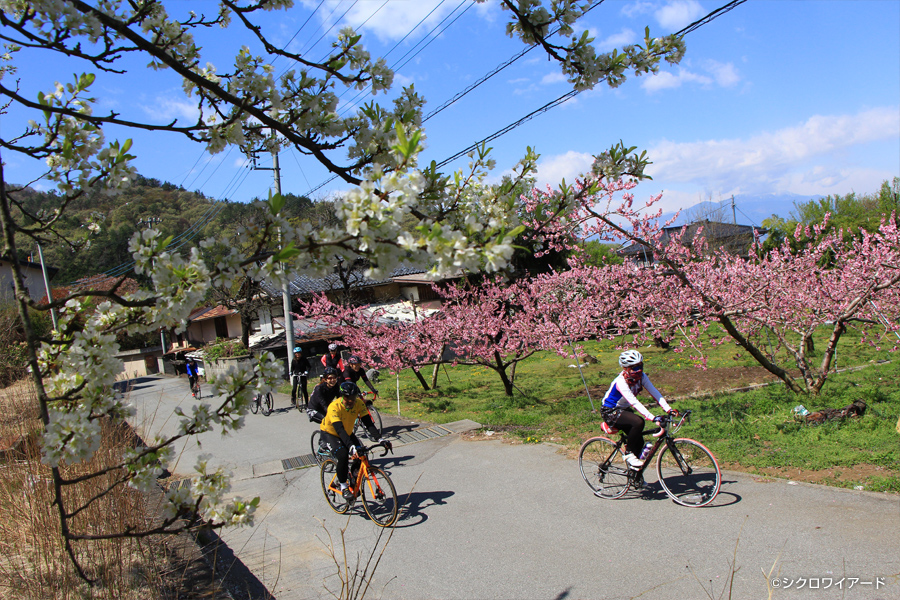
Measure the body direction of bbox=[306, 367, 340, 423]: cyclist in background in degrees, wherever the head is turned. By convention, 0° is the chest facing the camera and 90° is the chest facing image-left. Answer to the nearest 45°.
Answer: approximately 315°

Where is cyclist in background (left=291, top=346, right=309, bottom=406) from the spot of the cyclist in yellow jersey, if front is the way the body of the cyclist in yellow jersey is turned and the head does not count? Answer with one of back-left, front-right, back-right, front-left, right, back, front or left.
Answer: back-left

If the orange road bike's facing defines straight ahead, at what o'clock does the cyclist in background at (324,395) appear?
The cyclist in background is roughly at 7 o'clock from the orange road bike.

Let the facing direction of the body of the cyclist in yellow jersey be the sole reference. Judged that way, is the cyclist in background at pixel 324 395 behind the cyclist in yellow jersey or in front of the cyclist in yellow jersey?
behind

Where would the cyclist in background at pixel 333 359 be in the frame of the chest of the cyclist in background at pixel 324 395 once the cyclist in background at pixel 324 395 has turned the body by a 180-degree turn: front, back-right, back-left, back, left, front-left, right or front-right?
front-right

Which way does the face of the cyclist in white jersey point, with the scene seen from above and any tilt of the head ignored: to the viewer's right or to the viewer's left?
to the viewer's right

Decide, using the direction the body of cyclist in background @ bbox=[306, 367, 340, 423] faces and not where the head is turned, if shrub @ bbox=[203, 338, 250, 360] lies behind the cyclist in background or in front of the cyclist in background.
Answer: behind

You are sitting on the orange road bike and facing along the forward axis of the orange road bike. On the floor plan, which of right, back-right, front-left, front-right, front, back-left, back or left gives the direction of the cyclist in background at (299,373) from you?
back-left

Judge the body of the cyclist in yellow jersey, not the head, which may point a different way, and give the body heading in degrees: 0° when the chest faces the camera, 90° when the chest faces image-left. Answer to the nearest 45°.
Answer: approximately 315°

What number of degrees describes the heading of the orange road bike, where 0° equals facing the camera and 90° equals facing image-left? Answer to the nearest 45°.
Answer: approximately 315°

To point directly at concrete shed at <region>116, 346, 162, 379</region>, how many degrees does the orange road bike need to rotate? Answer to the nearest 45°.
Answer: approximately 135° to its left
